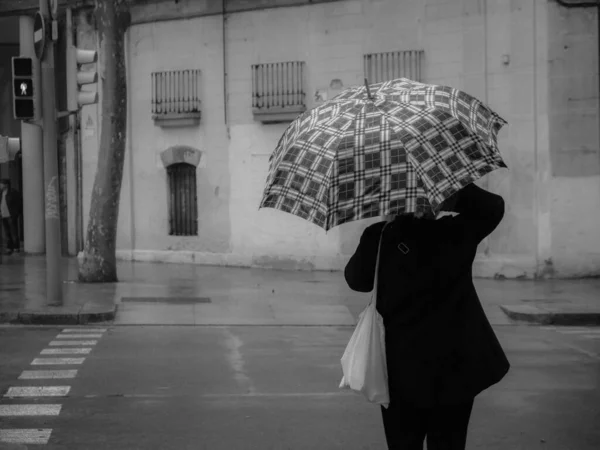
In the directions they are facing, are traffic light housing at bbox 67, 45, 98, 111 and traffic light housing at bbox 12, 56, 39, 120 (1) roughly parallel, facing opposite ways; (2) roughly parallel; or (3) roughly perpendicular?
roughly perpendicular

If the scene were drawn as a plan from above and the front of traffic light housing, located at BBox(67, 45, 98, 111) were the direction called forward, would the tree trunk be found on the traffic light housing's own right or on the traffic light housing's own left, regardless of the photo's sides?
on the traffic light housing's own left

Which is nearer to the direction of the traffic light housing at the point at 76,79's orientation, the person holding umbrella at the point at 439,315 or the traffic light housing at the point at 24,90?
the person holding umbrella

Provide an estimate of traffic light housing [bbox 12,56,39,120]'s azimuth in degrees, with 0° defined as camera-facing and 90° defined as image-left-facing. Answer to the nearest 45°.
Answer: approximately 0°

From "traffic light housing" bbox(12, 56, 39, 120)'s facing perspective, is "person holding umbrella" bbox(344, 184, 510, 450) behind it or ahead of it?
ahead

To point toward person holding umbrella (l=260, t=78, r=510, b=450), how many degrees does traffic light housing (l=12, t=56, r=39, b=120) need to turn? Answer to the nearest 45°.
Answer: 0° — it already faces them

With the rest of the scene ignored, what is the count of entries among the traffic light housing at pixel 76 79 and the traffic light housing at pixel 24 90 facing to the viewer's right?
1

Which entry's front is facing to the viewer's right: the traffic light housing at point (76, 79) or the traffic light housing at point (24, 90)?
the traffic light housing at point (76, 79)

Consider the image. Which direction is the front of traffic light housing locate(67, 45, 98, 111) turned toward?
to the viewer's right

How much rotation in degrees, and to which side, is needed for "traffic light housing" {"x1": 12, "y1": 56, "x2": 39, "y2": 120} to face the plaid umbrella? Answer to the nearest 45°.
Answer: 0° — it already faces it

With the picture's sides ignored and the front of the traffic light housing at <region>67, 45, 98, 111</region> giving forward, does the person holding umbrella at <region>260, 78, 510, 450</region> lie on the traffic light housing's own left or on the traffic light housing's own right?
on the traffic light housing's own right

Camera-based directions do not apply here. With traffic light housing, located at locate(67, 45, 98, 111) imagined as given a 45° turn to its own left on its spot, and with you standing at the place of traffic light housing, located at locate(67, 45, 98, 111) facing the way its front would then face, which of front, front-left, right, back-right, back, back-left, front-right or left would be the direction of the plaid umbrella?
back-right

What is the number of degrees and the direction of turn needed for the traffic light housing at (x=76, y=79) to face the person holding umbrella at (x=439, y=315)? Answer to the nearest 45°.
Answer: approximately 90° to its right
